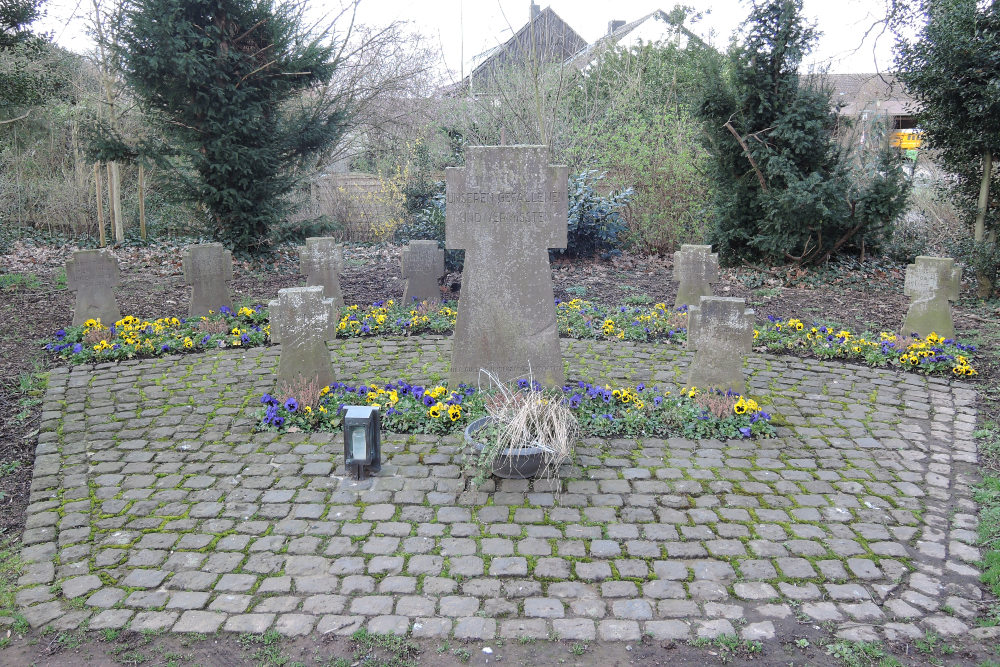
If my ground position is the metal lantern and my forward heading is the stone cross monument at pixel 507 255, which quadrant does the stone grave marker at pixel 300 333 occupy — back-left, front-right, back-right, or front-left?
front-left

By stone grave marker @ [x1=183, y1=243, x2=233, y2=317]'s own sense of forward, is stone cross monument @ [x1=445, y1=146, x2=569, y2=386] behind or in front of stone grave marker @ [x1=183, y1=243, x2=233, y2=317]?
in front

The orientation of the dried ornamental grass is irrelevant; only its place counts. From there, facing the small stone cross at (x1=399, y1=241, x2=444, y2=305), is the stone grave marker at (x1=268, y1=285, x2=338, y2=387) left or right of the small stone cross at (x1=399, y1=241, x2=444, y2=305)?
left

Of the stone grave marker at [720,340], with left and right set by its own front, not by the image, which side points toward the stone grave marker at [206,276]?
right

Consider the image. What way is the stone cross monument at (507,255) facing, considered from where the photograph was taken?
facing the viewer

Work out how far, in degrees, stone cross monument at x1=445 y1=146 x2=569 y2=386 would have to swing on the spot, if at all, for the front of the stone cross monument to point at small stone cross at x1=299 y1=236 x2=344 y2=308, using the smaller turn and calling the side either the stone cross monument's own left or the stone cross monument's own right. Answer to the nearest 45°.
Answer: approximately 135° to the stone cross monument's own right

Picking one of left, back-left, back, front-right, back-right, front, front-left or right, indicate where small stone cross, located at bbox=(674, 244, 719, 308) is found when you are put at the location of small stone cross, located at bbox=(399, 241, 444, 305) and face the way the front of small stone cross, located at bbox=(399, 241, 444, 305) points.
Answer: left

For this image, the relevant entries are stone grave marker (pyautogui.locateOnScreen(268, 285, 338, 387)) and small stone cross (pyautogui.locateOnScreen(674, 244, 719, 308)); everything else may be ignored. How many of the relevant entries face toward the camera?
2

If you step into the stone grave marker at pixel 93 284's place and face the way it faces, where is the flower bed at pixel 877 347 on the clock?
The flower bed is roughly at 10 o'clock from the stone grave marker.

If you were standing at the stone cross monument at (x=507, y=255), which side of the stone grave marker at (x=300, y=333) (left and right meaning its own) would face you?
left

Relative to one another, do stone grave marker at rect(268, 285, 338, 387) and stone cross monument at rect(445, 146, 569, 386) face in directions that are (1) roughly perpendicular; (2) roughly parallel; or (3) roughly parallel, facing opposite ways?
roughly parallel

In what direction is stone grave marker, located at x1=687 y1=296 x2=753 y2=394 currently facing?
toward the camera

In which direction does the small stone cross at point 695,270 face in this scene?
toward the camera

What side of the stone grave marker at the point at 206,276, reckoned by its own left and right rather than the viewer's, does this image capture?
front

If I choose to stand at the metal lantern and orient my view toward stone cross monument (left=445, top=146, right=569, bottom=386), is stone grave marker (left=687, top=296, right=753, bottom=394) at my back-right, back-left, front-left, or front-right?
front-right

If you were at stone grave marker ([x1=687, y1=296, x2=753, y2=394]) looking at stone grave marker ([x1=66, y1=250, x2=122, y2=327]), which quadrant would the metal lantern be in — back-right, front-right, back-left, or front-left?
front-left

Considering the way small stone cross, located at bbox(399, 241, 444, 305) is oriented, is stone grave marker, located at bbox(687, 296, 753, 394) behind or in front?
in front

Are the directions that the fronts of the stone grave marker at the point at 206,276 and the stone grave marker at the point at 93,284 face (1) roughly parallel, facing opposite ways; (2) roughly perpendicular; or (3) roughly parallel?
roughly parallel
